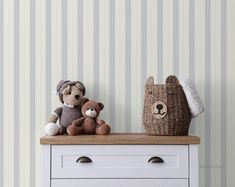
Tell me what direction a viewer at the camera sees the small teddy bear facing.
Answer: facing the viewer

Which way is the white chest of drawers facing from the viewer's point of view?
toward the camera

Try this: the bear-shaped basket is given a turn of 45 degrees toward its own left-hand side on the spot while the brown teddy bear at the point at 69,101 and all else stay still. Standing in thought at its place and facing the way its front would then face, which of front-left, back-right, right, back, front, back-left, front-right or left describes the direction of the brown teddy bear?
right

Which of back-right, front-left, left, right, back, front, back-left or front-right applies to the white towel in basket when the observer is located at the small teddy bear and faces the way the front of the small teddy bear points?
left

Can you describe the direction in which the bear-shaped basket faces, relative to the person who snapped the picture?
facing the viewer and to the left of the viewer
